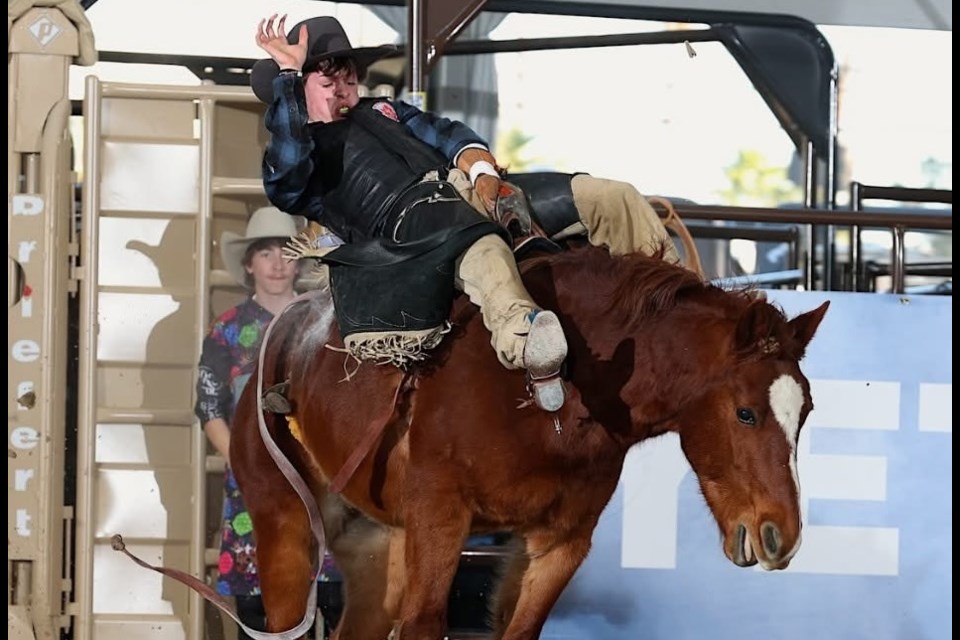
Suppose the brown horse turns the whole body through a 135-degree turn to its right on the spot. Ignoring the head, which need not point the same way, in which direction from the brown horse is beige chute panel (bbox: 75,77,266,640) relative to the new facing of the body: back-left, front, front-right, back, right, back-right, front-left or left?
front-right

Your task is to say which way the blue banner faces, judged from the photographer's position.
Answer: facing the viewer

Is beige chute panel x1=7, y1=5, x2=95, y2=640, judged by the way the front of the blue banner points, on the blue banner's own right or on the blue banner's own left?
on the blue banner's own right

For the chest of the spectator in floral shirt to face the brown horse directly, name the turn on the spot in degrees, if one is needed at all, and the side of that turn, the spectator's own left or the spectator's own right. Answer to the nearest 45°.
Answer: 0° — they already face it

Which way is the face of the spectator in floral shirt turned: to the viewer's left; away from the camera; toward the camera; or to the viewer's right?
toward the camera

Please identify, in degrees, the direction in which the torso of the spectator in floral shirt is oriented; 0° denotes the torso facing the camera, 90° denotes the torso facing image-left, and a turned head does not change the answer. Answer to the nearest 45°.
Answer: approximately 315°

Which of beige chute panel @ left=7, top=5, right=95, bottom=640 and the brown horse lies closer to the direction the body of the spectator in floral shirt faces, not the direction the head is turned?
the brown horse

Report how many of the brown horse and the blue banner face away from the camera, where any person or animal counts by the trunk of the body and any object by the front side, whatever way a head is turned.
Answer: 0

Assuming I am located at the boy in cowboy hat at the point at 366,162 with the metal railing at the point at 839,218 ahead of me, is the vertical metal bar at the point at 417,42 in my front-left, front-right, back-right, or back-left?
front-left

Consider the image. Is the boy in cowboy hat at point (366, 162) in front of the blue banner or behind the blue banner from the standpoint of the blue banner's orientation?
in front

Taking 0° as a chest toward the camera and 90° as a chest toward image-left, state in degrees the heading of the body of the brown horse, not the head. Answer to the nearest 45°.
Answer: approximately 315°

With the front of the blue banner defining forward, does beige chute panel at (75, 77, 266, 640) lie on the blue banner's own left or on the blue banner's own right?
on the blue banner's own right
